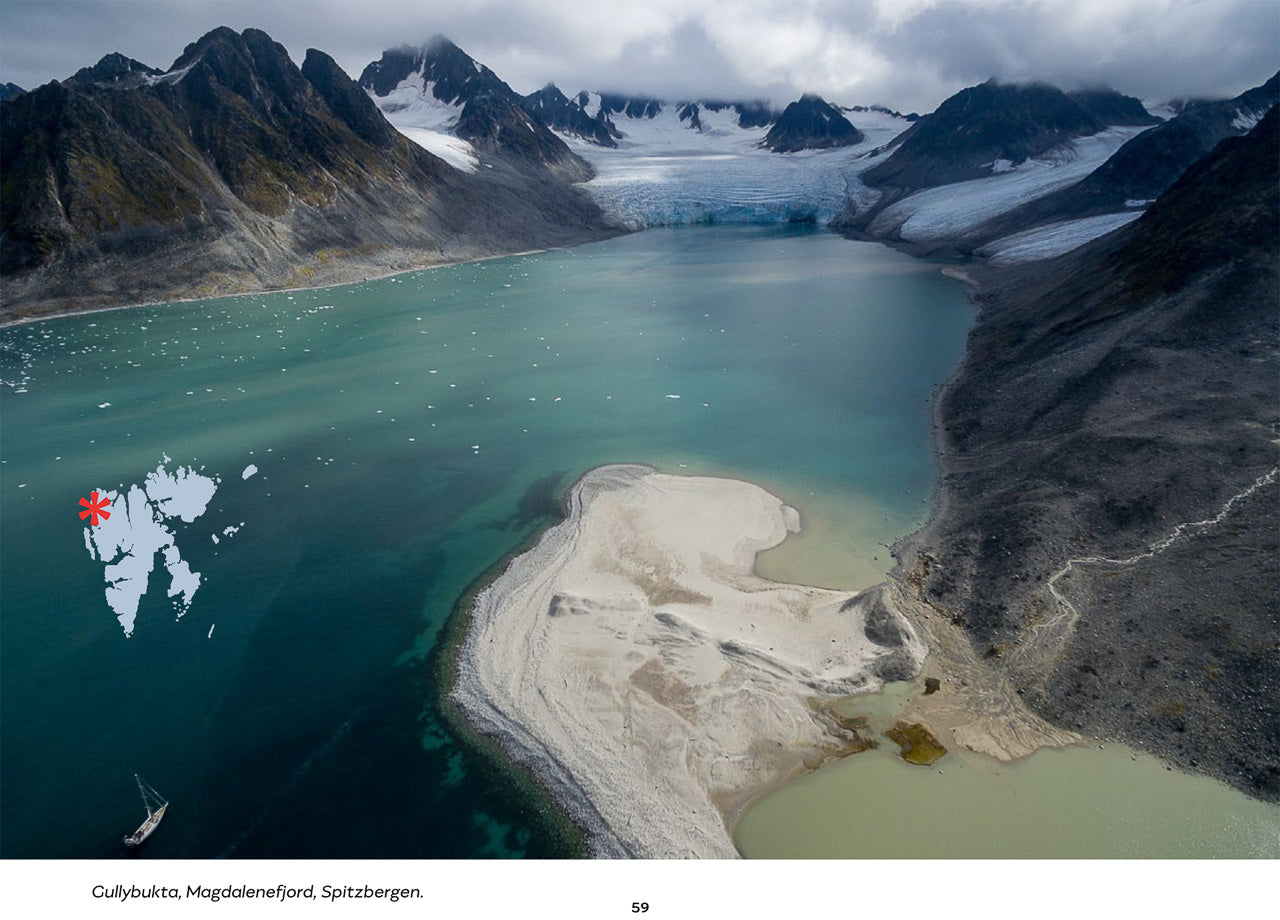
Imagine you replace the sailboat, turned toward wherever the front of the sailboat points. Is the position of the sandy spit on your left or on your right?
on your right

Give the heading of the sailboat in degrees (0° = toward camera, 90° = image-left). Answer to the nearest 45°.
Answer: approximately 225°
